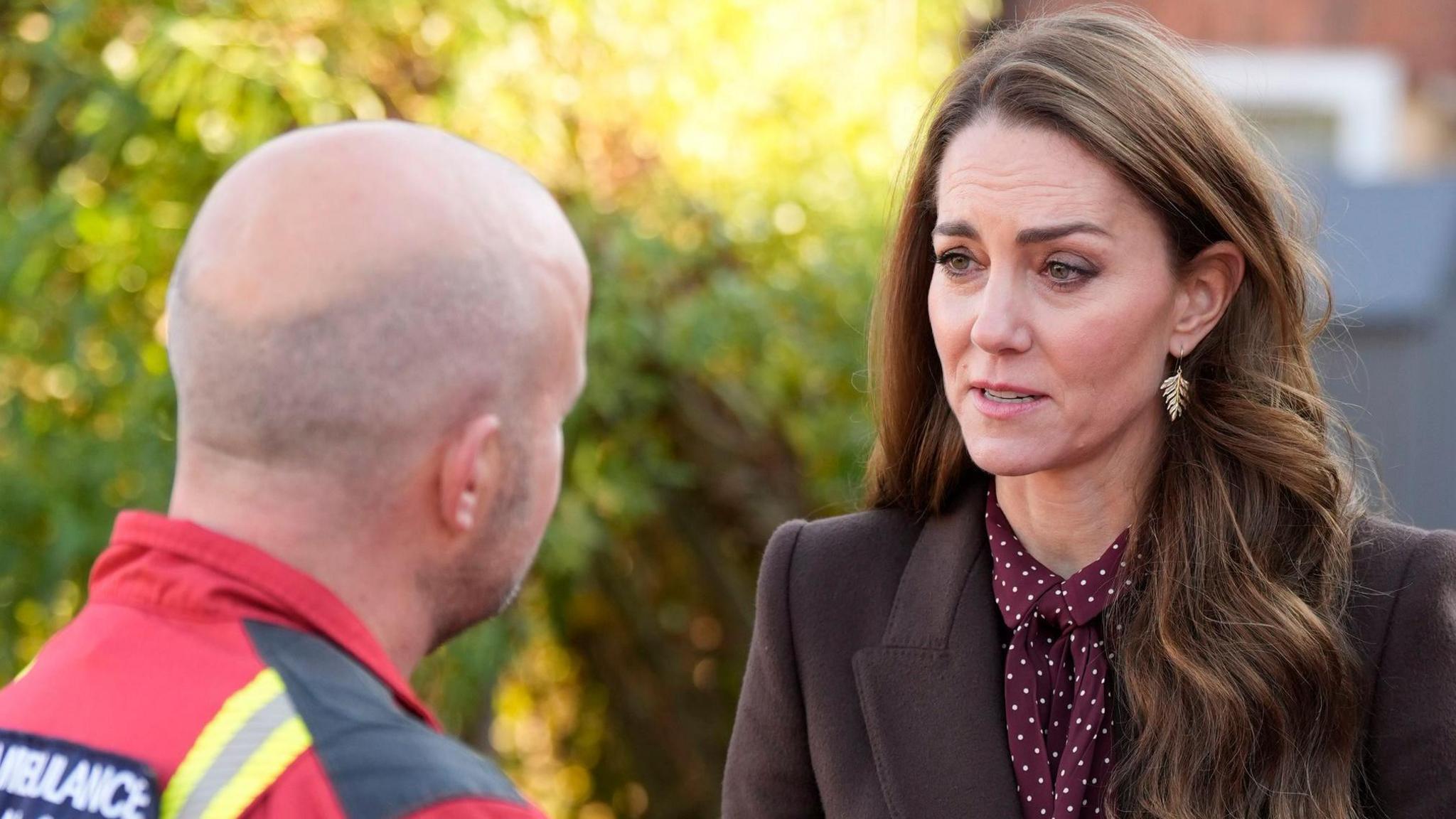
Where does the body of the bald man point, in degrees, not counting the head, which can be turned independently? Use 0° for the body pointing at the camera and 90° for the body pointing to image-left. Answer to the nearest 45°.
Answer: approximately 225°

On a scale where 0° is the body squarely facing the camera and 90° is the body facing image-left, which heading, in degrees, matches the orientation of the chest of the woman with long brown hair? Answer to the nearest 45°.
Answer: approximately 45°

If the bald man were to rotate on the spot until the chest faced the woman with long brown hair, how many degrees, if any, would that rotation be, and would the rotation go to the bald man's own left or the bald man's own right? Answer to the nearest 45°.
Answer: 0° — they already face them

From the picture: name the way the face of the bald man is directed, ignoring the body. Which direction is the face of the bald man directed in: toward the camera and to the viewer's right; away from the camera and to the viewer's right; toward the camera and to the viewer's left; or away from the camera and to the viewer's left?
away from the camera and to the viewer's right

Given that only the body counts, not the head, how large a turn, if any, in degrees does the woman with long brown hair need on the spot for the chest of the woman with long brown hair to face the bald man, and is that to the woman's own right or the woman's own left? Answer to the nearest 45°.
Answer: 0° — they already face them
